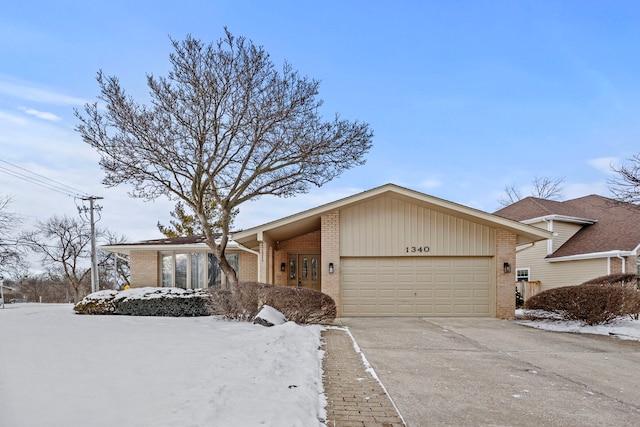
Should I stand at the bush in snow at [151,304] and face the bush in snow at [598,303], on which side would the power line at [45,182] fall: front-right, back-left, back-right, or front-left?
back-left

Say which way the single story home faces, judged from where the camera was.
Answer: facing the viewer

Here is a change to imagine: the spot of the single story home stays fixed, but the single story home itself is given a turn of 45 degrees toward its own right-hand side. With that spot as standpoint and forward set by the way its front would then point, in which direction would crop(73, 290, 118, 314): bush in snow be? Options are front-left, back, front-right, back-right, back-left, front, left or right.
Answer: front-right

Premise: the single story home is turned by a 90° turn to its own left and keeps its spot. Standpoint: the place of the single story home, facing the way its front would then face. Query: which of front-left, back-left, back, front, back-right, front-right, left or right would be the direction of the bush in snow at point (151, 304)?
back

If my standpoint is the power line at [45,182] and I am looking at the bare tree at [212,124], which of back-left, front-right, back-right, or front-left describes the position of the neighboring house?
front-left
